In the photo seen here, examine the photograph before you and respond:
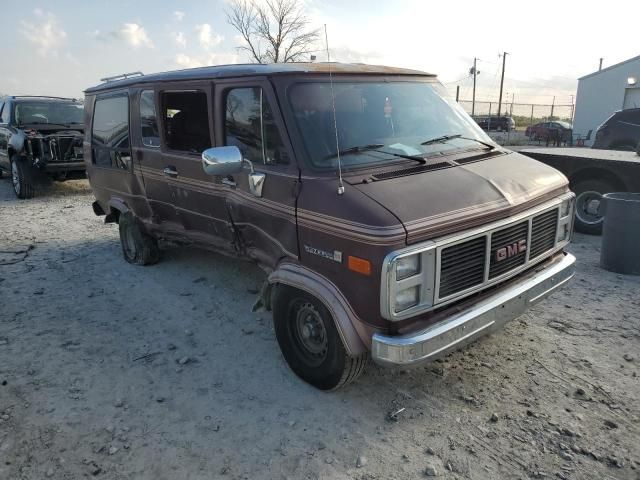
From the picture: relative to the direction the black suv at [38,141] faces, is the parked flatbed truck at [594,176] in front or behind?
in front

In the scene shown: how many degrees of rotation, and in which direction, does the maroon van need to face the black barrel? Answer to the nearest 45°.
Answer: approximately 90° to its left

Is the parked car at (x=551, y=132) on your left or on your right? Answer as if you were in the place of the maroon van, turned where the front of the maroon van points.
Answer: on your left

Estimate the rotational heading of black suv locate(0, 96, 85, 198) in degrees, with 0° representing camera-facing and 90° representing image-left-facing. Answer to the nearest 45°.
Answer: approximately 315°
